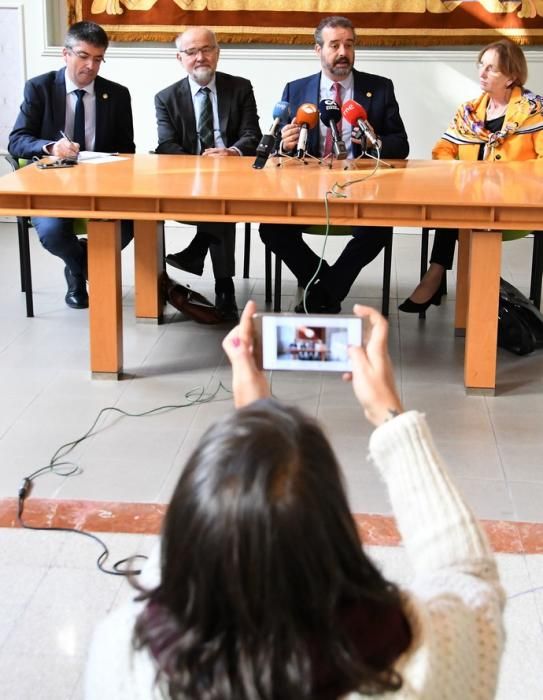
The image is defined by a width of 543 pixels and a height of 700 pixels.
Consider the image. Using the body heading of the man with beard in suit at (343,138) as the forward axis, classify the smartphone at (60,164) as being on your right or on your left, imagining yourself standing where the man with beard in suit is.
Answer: on your right

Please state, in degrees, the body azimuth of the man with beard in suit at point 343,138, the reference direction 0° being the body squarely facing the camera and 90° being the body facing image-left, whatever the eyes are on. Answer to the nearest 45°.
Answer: approximately 0°

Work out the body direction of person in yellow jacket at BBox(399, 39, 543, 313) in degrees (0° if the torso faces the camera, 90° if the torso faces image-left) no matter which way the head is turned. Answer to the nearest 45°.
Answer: approximately 45°

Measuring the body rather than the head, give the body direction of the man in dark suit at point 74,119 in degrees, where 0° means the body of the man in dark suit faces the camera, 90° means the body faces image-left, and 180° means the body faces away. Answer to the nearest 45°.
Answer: approximately 0°

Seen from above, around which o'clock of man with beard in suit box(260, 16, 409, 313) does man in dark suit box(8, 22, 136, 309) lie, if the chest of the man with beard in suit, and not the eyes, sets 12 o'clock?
The man in dark suit is roughly at 3 o'clock from the man with beard in suit.

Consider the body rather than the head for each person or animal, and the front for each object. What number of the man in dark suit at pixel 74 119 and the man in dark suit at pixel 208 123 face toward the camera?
2

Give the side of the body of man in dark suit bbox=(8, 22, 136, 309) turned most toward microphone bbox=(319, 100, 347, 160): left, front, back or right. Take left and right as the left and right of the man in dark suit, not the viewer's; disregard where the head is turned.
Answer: left

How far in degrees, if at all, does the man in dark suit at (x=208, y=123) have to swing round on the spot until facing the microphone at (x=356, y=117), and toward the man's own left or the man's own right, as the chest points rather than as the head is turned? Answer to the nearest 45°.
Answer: approximately 45° to the man's own left

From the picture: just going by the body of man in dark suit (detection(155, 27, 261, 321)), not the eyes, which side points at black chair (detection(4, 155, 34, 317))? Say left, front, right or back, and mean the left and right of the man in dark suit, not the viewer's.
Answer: right
